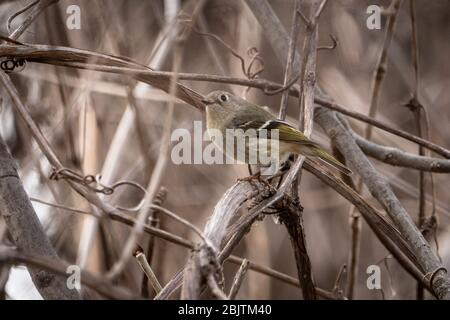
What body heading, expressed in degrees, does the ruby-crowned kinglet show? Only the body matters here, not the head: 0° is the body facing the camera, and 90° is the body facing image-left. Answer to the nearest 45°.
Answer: approximately 90°

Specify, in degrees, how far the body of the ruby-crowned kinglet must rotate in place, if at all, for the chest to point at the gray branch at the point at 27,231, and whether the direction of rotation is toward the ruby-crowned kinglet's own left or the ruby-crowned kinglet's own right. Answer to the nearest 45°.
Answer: approximately 45° to the ruby-crowned kinglet's own left

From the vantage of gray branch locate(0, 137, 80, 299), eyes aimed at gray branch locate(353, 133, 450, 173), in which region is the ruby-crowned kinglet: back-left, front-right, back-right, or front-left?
front-left

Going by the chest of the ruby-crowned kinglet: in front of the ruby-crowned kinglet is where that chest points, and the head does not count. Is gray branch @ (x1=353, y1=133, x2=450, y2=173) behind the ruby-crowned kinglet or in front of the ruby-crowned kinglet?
behind
